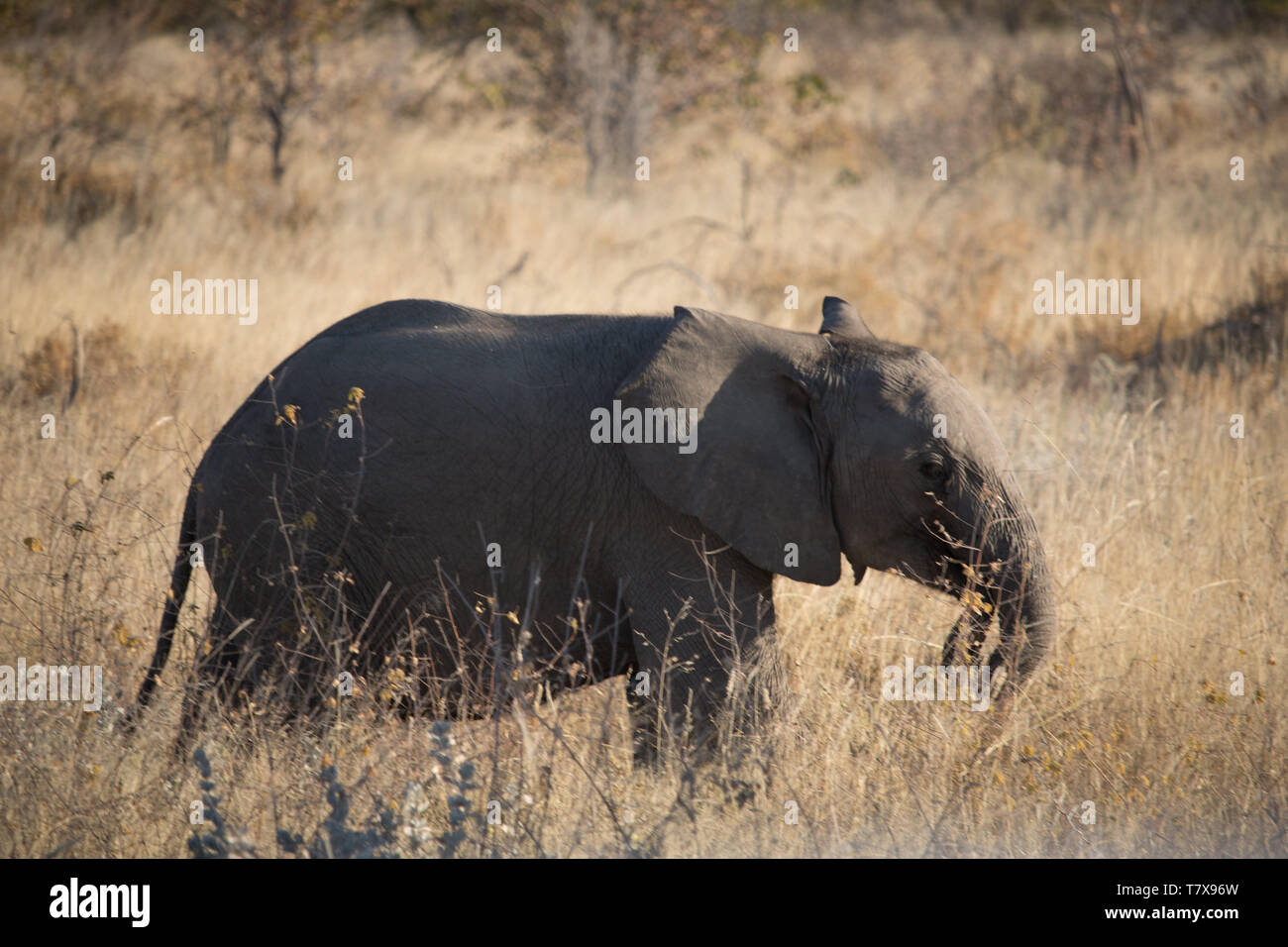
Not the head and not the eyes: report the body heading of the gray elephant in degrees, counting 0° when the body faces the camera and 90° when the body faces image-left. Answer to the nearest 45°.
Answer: approximately 270°
